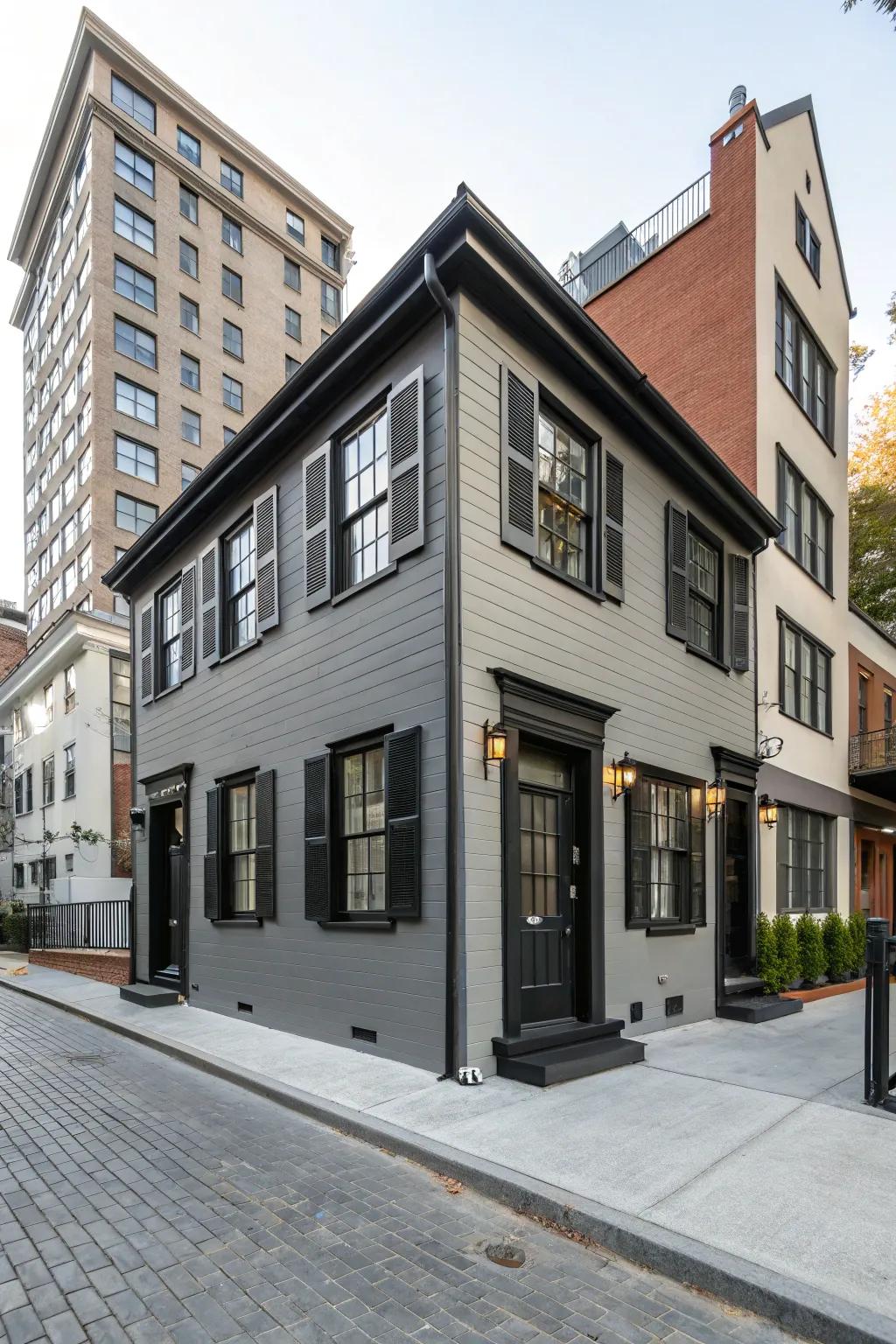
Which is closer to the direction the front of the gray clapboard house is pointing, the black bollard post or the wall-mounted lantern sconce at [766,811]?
the black bollard post

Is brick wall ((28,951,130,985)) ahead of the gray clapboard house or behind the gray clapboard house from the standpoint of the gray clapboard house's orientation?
behind

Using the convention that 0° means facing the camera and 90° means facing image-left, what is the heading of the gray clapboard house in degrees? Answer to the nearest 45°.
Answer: approximately 315°

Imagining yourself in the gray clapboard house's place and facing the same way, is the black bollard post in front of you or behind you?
in front

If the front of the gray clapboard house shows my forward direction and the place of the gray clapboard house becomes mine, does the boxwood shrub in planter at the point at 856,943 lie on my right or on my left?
on my left

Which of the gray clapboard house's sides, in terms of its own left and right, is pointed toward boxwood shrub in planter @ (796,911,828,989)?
left
